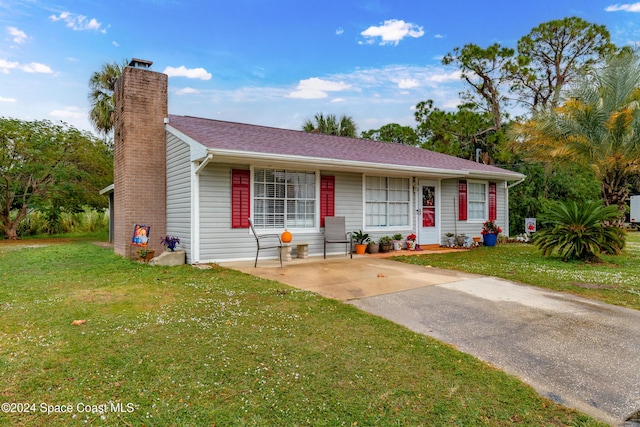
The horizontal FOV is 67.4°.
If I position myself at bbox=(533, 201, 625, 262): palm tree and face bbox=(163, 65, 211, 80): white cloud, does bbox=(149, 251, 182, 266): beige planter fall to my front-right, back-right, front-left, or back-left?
front-left

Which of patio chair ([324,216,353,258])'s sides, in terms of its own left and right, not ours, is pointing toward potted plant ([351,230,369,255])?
left

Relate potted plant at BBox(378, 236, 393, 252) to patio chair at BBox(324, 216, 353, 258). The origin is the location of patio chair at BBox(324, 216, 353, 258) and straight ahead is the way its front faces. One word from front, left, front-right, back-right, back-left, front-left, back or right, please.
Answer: left

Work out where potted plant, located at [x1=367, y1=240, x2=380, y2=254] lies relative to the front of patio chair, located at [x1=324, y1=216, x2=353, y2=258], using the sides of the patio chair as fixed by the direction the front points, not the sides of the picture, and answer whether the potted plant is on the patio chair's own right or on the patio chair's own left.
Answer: on the patio chair's own left

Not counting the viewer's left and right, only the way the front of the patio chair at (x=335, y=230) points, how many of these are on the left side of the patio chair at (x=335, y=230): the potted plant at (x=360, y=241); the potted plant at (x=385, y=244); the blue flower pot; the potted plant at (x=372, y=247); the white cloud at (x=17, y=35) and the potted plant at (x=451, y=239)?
5

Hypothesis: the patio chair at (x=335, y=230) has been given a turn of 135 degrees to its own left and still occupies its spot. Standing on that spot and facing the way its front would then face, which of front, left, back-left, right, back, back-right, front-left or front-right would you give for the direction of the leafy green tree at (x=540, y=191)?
front-right

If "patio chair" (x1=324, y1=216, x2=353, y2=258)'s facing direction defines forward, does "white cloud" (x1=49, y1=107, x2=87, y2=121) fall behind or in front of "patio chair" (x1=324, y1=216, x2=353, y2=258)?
behind

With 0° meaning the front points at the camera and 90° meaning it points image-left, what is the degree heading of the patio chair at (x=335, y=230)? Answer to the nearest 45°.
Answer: approximately 315°

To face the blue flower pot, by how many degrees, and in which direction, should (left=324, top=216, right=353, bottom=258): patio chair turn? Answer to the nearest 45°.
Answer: approximately 90° to its left

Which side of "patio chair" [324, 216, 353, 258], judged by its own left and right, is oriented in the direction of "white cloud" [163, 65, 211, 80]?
back

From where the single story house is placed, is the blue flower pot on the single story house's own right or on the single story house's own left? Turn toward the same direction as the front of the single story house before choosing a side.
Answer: on the single story house's own left

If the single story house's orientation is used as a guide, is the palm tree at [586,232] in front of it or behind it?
in front

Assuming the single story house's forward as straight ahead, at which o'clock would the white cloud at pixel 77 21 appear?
The white cloud is roughly at 5 o'clock from the single story house.

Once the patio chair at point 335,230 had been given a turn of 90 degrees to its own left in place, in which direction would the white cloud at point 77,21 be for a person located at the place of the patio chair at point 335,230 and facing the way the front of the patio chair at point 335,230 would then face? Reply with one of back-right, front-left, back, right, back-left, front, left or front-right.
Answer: back-left

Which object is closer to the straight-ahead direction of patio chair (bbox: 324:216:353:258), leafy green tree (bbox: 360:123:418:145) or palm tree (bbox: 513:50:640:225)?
the palm tree
